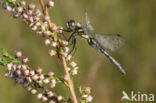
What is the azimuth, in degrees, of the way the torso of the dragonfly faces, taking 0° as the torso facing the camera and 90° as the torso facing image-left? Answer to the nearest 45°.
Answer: approximately 90°
